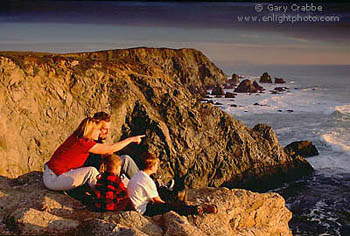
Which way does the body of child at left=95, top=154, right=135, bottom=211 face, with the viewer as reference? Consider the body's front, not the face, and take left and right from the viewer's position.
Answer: facing away from the viewer and to the right of the viewer

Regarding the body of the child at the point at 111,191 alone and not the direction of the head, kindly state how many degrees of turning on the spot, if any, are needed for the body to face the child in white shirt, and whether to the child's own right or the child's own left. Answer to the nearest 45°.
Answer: approximately 45° to the child's own right

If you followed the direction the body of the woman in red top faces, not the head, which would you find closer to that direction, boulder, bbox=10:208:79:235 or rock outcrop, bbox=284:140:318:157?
the rock outcrop

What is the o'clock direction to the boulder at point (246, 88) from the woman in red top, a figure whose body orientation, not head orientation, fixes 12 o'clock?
The boulder is roughly at 10 o'clock from the woman in red top.

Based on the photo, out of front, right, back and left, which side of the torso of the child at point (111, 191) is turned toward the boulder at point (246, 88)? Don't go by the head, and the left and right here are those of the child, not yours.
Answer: front

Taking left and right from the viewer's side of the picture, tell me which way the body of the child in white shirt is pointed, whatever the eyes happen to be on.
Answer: facing to the right of the viewer

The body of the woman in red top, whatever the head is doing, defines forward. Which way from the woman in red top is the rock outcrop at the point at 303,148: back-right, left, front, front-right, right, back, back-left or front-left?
front-left

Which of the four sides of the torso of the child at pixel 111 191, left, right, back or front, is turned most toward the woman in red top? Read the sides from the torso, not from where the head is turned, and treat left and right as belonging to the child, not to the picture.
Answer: left

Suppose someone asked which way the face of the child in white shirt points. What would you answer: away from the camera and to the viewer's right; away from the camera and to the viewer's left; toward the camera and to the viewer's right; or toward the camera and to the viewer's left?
away from the camera and to the viewer's right

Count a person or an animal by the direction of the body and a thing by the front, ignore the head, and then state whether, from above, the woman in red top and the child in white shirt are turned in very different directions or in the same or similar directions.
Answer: same or similar directions

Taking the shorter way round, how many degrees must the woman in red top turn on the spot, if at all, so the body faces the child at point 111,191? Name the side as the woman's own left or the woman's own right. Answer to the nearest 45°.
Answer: approximately 45° to the woman's own right

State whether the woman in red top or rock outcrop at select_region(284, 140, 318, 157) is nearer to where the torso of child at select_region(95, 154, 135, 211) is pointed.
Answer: the rock outcrop

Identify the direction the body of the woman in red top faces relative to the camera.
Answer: to the viewer's right

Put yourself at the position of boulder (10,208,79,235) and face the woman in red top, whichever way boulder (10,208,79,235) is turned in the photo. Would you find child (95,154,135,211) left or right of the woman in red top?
right

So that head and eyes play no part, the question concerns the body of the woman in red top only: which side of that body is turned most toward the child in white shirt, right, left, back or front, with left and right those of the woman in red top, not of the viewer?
front
